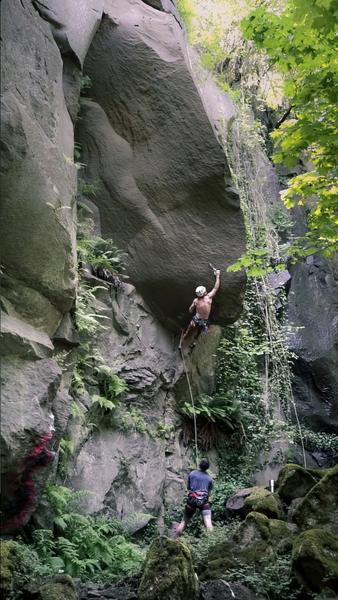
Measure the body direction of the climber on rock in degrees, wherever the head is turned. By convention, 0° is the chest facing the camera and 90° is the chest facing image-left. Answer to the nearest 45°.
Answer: approximately 180°

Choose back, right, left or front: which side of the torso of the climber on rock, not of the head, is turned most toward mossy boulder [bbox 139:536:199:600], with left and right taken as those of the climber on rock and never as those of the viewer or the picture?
back

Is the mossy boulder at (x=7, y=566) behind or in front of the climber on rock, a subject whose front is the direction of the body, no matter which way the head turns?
behind

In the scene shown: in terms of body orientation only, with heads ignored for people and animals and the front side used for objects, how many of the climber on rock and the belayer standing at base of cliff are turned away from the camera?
2

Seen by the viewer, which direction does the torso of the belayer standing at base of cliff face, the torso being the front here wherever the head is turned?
away from the camera

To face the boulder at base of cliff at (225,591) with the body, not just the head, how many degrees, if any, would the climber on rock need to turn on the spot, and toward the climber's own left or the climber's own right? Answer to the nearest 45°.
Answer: approximately 180°

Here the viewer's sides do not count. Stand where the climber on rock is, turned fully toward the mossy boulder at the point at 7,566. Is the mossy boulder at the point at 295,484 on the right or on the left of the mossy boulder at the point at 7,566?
left

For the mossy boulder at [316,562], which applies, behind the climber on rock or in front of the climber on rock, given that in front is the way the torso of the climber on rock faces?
behind
